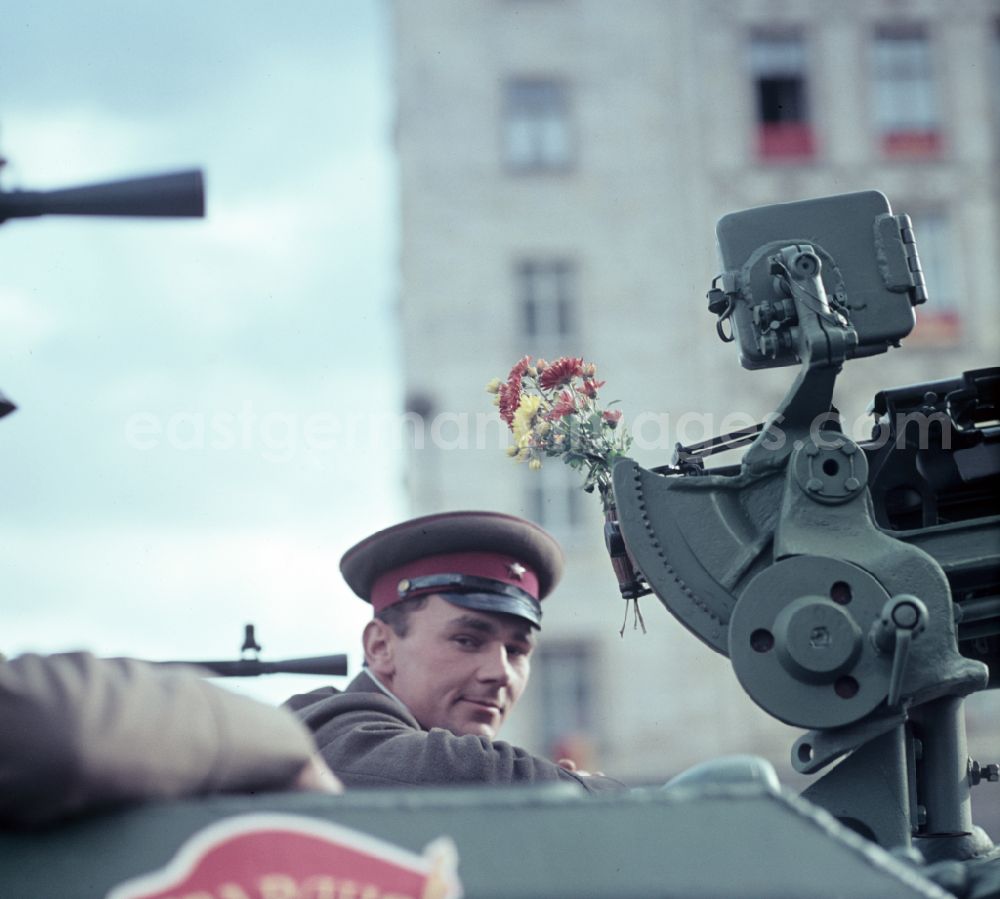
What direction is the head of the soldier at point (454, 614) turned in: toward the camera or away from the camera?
toward the camera
